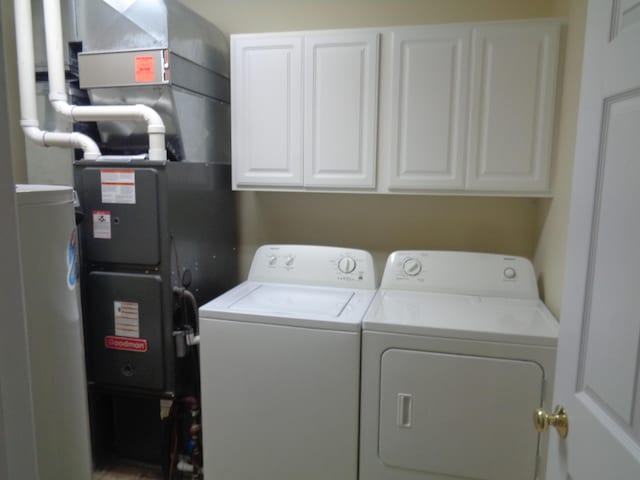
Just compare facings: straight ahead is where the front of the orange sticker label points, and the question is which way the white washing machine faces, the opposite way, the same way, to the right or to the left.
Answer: the same way

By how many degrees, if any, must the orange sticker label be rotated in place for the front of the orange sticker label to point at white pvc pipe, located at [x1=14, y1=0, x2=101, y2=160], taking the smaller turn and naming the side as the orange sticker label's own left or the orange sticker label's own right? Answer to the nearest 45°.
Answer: approximately 135° to the orange sticker label's own right

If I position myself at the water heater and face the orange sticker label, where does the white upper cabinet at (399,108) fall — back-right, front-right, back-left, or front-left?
front-right

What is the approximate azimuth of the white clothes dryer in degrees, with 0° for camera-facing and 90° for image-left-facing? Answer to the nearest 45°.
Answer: approximately 0°

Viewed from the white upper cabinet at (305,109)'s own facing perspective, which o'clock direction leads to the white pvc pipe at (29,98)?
The white pvc pipe is roughly at 3 o'clock from the white upper cabinet.

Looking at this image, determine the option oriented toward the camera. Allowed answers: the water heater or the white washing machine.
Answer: the white washing machine

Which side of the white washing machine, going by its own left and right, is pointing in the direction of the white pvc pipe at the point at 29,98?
right

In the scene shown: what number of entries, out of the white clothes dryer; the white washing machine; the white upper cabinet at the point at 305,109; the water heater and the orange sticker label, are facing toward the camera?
4

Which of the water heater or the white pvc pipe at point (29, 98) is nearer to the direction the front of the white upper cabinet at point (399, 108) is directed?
the water heater

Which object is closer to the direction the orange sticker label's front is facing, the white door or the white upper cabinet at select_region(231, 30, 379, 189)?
the white door

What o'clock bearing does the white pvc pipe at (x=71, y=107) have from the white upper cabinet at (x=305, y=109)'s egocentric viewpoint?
The white pvc pipe is roughly at 3 o'clock from the white upper cabinet.

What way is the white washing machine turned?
toward the camera
